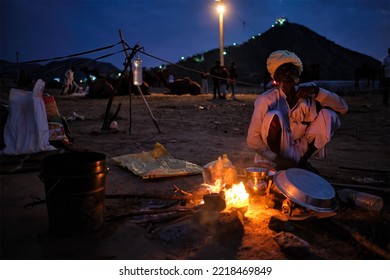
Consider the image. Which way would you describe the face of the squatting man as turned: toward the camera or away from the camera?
toward the camera
